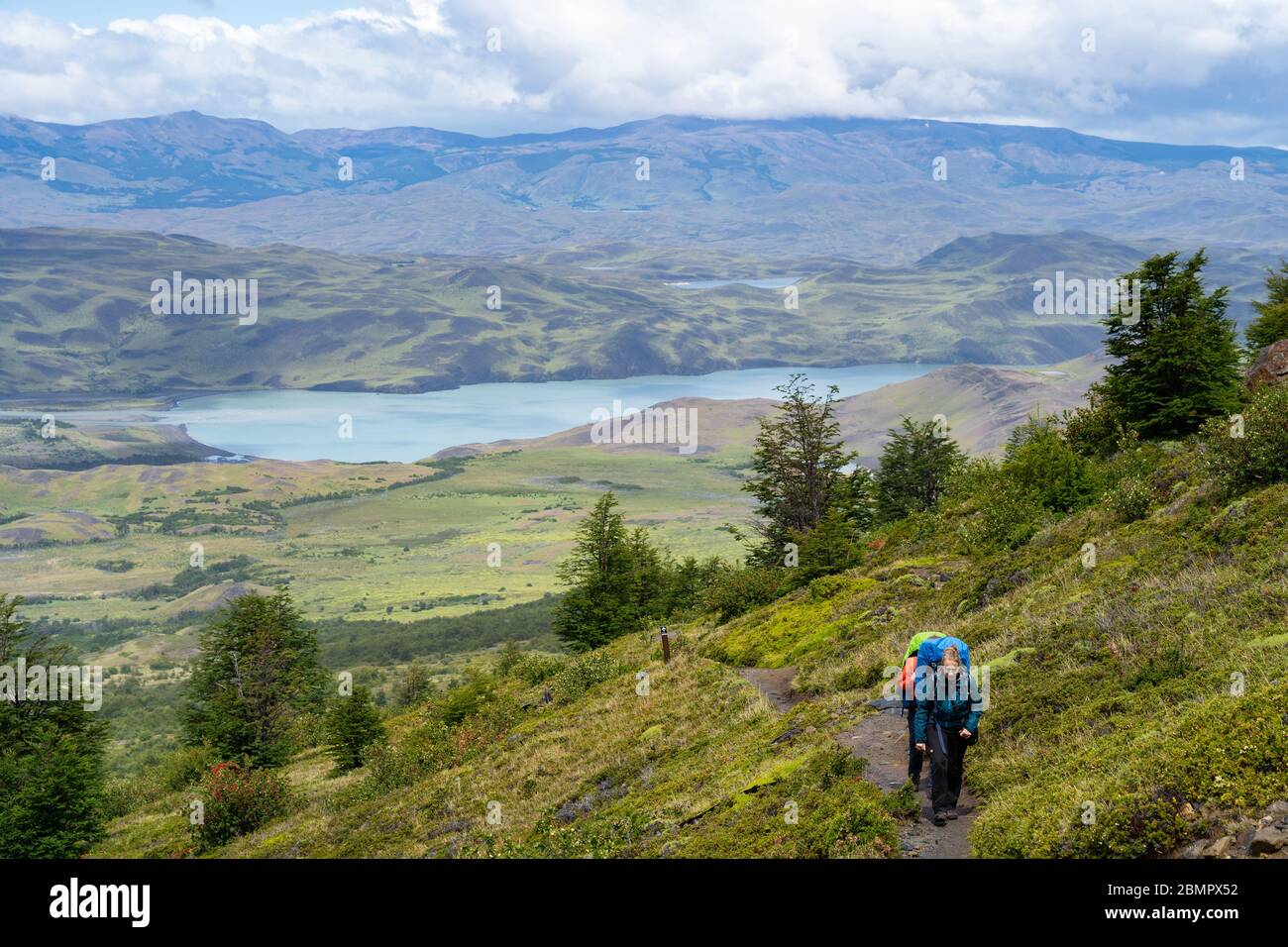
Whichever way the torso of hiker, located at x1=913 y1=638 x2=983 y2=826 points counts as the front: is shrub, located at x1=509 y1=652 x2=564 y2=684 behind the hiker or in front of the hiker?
behind

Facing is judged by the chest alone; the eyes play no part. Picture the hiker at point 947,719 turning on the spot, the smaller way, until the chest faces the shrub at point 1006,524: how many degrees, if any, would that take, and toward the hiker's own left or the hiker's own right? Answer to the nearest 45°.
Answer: approximately 180°

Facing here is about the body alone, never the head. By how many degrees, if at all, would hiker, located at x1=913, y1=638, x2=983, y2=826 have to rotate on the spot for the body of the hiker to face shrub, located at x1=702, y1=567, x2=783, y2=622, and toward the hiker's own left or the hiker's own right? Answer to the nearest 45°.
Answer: approximately 180°

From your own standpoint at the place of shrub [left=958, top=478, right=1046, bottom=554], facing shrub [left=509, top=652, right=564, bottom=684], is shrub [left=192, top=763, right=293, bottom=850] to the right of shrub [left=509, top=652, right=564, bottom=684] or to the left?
left

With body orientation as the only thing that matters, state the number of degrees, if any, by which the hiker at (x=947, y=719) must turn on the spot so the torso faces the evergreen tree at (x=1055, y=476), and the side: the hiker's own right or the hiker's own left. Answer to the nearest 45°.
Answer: approximately 180°

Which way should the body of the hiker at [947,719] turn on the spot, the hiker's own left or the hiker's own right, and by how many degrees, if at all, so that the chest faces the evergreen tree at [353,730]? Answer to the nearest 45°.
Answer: approximately 135° to the hiker's own right

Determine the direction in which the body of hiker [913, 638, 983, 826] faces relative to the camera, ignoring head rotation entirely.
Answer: toward the camera

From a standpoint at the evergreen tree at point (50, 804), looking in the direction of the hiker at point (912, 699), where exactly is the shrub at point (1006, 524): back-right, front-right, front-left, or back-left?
front-left

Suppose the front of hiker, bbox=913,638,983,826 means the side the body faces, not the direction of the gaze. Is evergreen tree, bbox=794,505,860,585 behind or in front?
behind

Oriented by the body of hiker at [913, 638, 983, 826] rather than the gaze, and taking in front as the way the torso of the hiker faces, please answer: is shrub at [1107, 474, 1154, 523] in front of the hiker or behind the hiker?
behind
